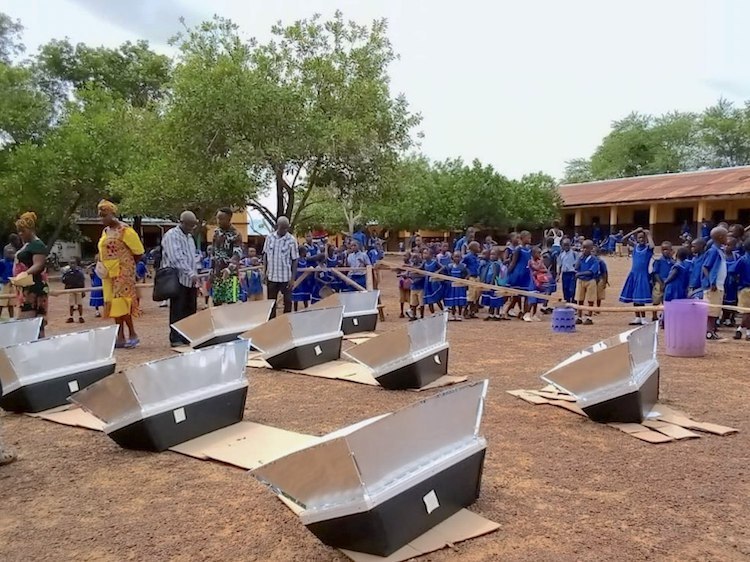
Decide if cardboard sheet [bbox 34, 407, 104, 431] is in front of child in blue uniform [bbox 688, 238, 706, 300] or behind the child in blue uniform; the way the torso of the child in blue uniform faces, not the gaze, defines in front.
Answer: in front

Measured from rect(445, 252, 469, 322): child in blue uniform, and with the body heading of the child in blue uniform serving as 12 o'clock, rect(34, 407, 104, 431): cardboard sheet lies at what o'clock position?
The cardboard sheet is roughly at 1 o'clock from the child in blue uniform.

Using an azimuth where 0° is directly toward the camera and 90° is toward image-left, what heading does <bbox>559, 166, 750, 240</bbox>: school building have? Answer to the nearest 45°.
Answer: approximately 45°

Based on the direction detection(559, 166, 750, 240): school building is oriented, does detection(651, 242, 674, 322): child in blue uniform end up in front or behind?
in front

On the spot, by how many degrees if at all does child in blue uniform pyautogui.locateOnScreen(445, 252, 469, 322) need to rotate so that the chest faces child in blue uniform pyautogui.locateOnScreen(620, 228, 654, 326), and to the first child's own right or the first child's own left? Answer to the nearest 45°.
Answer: approximately 90° to the first child's own left

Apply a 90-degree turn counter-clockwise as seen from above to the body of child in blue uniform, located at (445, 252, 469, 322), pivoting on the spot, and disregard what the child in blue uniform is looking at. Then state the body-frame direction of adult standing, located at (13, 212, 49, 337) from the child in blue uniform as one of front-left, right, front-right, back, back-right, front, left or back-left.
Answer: back-right

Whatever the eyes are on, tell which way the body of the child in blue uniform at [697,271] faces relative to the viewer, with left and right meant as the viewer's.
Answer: facing the viewer and to the left of the viewer

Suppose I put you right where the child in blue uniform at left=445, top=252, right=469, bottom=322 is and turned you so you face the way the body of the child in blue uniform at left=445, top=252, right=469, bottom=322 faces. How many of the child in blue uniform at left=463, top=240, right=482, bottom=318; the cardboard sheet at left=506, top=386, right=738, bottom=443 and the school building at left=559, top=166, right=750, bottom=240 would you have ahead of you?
1

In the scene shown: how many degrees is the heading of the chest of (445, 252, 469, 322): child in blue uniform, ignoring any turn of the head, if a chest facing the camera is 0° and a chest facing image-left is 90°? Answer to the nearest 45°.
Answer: approximately 0°

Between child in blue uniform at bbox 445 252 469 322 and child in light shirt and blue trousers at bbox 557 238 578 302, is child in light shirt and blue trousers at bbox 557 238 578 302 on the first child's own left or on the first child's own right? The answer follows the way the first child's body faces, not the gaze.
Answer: on the first child's own left

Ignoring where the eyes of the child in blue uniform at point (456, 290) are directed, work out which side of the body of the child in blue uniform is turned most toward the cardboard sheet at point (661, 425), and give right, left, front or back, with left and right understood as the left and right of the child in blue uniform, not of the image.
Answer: front

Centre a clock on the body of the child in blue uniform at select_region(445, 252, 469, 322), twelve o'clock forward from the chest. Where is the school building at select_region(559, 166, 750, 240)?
The school building is roughly at 7 o'clock from the child in blue uniform.
